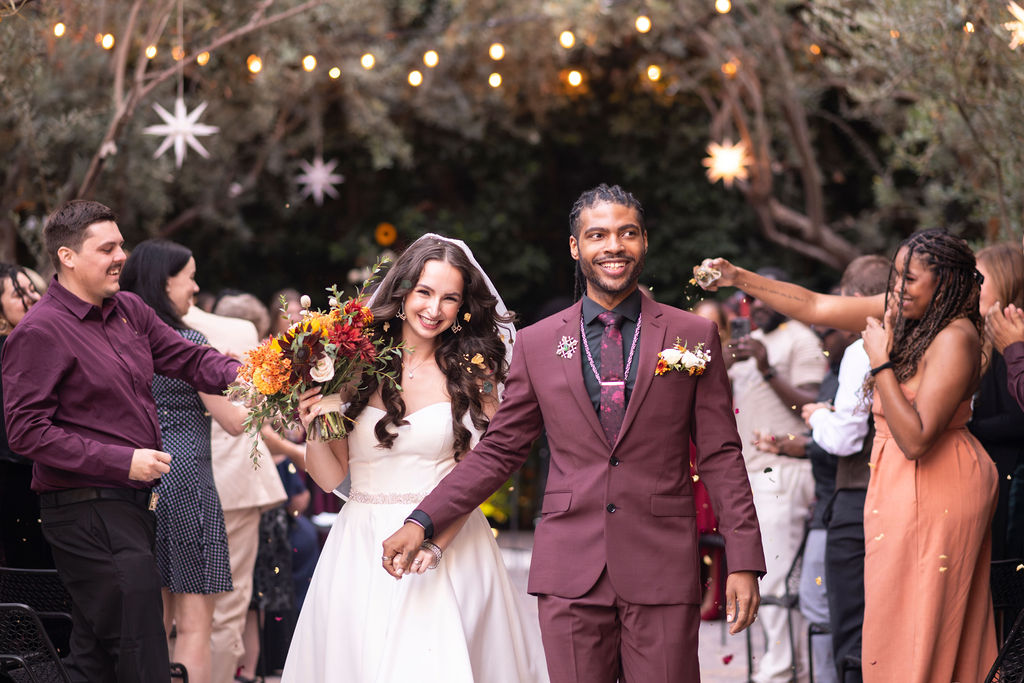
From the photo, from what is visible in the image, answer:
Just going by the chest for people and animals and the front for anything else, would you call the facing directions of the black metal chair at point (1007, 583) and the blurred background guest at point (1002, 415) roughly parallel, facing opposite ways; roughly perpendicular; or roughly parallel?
roughly perpendicular

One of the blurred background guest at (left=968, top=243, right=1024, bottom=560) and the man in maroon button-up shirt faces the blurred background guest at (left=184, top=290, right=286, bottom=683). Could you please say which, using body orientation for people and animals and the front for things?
the blurred background guest at (left=968, top=243, right=1024, bottom=560)

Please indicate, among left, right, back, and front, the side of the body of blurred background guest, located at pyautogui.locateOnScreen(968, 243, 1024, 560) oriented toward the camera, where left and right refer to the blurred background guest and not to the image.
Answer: left

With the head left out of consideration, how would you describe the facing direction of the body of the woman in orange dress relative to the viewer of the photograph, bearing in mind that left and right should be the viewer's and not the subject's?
facing to the left of the viewer

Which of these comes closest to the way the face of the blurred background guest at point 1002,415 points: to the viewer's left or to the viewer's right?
to the viewer's left

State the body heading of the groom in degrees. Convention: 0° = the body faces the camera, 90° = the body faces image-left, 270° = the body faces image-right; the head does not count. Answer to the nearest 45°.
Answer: approximately 0°

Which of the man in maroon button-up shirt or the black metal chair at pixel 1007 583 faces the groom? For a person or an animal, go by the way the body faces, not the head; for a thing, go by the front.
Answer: the man in maroon button-up shirt
